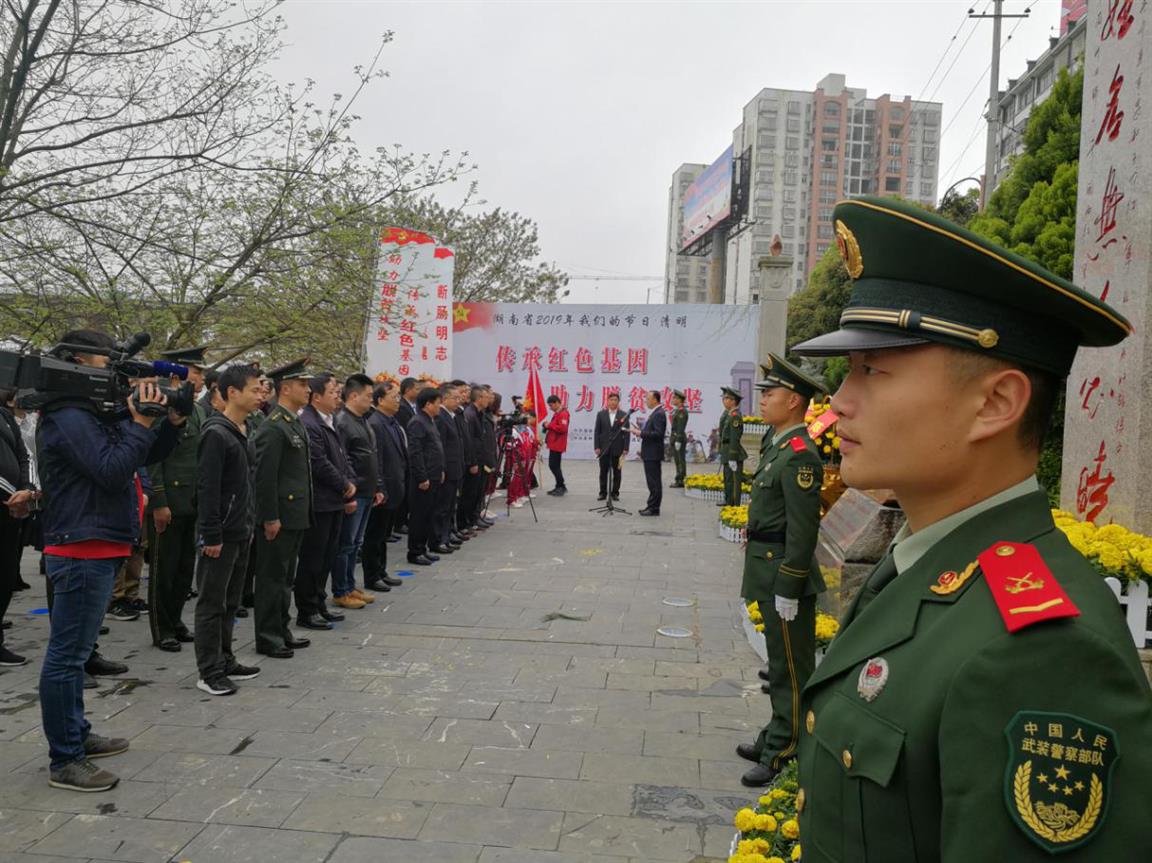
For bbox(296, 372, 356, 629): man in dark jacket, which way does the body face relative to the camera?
to the viewer's right

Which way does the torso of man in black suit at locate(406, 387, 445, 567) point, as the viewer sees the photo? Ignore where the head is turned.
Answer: to the viewer's right

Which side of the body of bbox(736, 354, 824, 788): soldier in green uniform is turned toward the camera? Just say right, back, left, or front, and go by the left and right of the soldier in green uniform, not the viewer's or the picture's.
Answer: left

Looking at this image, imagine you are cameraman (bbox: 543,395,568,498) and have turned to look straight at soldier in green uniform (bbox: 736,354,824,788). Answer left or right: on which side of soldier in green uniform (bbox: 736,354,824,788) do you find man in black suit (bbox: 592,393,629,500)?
left

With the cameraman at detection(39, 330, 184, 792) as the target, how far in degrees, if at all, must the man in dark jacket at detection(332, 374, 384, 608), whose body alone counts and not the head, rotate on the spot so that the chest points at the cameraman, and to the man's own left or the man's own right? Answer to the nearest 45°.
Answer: approximately 90° to the man's own right

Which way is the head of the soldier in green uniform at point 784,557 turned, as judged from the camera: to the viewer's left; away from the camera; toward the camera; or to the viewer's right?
to the viewer's left

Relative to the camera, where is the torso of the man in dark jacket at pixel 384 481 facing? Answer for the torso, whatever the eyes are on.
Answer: to the viewer's right

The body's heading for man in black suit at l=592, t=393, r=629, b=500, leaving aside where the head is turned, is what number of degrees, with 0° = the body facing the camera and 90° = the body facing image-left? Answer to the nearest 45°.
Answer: approximately 0°

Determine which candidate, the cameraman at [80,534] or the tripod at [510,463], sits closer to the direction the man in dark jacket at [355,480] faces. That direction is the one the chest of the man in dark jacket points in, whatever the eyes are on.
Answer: the tripod

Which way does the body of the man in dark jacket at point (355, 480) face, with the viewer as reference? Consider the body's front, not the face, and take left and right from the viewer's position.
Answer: facing to the right of the viewer

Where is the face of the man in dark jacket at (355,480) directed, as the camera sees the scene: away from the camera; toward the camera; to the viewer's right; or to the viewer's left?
to the viewer's right

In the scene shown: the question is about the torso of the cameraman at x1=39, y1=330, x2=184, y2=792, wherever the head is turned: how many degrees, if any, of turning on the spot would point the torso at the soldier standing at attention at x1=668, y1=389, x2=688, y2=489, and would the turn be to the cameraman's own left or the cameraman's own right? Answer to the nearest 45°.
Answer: approximately 45° to the cameraman's own left

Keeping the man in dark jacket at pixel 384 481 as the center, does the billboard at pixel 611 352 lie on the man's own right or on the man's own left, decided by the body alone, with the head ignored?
on the man's own left

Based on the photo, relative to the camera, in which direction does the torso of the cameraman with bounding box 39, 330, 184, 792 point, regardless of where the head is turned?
to the viewer's right

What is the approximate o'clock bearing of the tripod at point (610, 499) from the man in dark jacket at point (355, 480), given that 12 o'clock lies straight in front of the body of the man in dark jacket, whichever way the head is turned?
The tripod is roughly at 10 o'clock from the man in dark jacket.

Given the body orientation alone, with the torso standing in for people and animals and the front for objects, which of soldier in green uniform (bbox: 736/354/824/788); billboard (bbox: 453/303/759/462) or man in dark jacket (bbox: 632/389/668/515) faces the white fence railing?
the billboard
